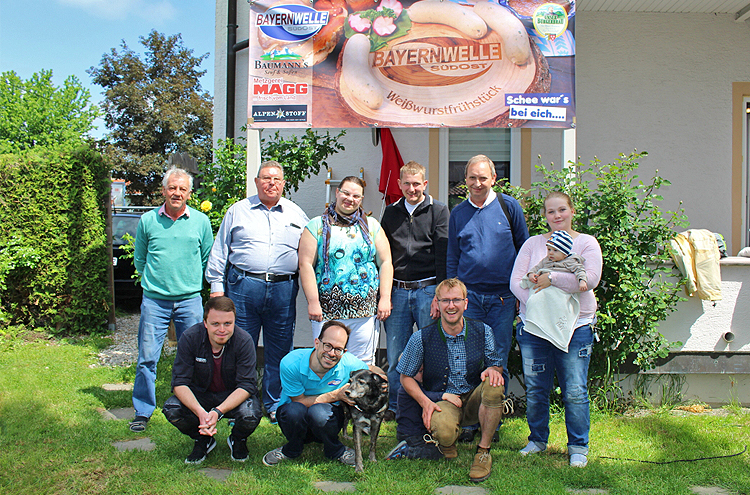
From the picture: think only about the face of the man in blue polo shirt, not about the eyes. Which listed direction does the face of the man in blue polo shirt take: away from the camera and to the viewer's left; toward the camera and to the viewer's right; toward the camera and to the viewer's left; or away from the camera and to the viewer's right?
toward the camera and to the viewer's right

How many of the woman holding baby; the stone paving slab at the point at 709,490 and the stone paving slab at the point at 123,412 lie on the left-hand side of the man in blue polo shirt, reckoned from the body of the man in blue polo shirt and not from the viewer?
2

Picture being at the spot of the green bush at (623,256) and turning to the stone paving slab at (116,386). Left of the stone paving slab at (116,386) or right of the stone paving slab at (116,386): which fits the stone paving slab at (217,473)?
left

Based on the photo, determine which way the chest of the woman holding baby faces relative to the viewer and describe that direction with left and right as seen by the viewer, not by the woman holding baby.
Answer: facing the viewer

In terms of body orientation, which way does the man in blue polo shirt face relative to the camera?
toward the camera

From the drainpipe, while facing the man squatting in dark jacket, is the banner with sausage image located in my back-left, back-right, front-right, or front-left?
front-left

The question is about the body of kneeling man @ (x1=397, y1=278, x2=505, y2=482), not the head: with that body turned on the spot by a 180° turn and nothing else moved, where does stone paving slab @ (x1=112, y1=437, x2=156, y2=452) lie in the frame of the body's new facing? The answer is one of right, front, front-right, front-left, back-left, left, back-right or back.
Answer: left

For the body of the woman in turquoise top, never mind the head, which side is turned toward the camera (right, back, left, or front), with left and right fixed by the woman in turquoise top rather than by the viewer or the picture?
front

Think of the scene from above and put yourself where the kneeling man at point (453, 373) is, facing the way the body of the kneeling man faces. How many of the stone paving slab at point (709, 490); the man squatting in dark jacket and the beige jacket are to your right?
1
